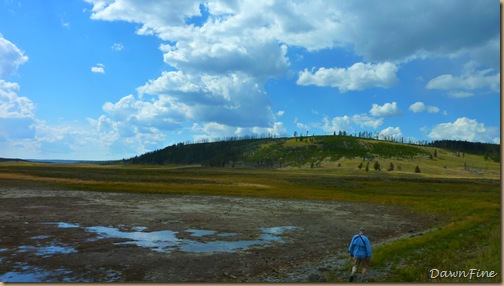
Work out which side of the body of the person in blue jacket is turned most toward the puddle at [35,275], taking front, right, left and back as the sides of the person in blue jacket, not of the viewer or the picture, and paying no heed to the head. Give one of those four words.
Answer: left

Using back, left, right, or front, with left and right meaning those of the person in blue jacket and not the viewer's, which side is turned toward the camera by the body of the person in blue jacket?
back

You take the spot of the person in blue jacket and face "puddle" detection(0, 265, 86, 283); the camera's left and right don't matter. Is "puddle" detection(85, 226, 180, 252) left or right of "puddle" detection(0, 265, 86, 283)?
right

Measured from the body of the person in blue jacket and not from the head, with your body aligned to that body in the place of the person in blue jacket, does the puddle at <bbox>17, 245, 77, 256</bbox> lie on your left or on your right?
on your left

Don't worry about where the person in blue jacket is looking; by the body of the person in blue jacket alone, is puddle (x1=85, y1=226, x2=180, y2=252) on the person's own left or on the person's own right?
on the person's own left

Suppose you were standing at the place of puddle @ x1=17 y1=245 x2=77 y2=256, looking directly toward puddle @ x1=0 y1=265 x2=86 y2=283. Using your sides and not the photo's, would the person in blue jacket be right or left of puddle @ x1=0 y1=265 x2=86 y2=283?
left
